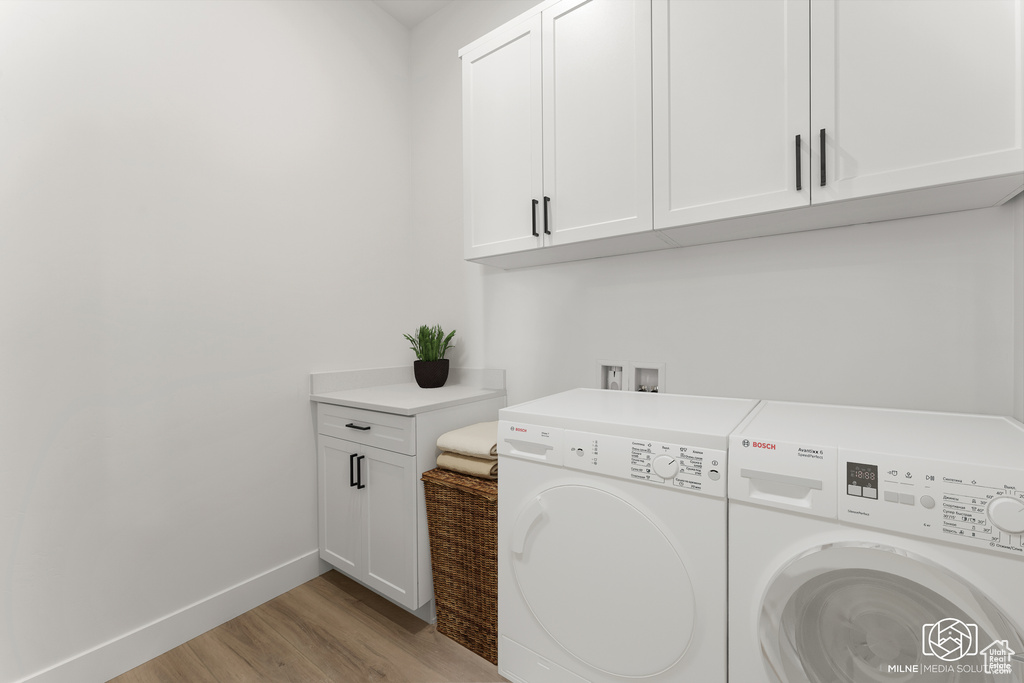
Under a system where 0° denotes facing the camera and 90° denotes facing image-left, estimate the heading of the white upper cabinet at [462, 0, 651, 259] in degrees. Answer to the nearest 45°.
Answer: approximately 45°

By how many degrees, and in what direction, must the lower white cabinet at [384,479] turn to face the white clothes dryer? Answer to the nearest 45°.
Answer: approximately 90° to its left

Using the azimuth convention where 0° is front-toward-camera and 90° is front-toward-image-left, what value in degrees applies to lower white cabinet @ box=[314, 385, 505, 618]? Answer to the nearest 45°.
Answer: approximately 45°
